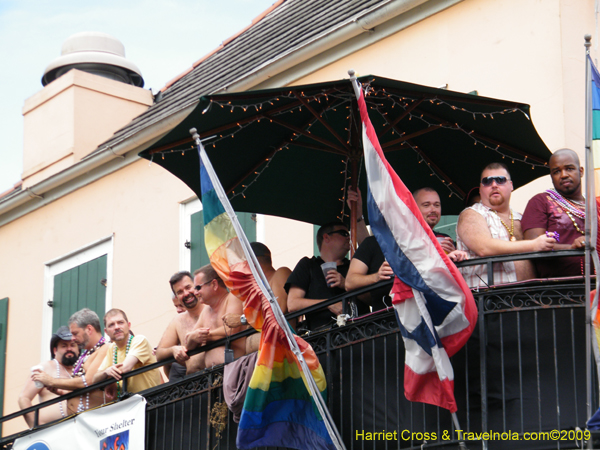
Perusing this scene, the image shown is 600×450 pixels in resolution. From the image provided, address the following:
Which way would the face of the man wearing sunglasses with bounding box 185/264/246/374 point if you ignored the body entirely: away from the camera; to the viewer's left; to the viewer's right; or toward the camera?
to the viewer's left

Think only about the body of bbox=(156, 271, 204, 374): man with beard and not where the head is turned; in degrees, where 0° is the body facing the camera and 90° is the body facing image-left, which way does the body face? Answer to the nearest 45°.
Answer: approximately 315°

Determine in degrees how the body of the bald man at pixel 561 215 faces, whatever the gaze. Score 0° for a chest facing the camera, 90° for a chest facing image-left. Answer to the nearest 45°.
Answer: approximately 315°
